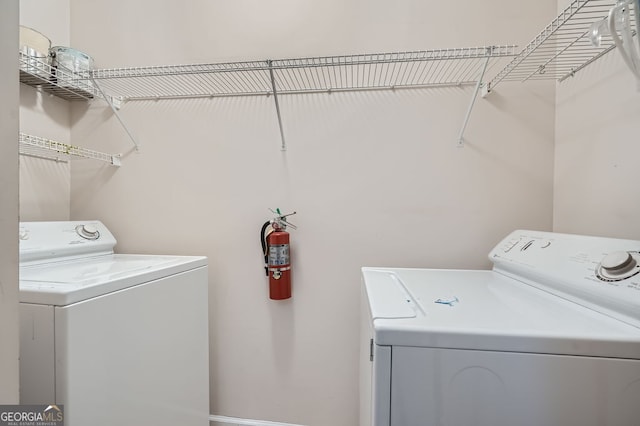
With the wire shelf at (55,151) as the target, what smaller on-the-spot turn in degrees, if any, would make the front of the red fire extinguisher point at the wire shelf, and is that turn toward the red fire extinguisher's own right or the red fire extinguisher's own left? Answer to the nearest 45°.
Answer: approximately 90° to the red fire extinguisher's own right

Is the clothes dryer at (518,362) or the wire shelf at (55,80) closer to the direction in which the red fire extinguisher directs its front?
the clothes dryer

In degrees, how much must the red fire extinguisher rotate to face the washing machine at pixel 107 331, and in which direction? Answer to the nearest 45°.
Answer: approximately 45° to its right

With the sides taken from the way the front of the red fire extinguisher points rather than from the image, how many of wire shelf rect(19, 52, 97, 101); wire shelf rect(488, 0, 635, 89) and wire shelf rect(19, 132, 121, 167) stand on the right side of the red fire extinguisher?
2

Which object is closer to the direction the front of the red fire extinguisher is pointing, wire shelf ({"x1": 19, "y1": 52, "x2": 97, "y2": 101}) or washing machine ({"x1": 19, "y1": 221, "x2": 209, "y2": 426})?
the washing machine

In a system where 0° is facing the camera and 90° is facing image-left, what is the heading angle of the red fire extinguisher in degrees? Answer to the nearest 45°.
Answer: approximately 0°

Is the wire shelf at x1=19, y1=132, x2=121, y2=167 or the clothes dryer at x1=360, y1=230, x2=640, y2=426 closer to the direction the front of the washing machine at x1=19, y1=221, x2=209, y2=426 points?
the clothes dryer

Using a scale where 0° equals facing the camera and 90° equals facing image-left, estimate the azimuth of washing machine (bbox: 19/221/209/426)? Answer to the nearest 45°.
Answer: approximately 315°
